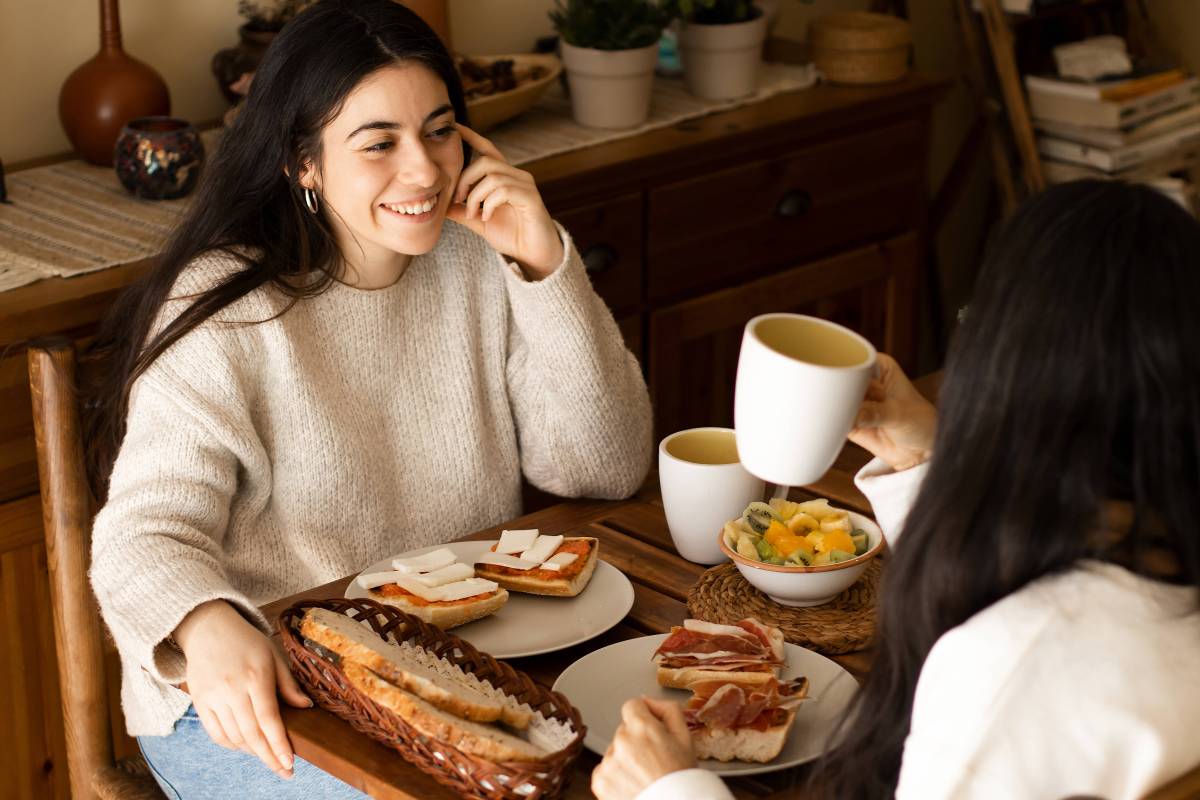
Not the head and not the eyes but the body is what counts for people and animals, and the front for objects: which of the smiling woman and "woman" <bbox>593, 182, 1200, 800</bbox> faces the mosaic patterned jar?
the woman

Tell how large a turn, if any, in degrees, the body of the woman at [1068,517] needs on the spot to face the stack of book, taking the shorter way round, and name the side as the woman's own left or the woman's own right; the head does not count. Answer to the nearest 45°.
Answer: approximately 45° to the woman's own right

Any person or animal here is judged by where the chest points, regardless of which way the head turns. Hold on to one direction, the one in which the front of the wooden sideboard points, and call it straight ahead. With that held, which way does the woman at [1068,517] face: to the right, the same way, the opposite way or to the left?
the opposite way

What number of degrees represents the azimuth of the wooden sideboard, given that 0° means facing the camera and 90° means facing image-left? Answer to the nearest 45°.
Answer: approximately 315°

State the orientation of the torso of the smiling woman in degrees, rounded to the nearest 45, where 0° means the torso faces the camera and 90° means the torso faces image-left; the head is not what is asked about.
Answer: approximately 315°

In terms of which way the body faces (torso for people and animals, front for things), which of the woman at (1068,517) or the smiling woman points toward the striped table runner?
the woman

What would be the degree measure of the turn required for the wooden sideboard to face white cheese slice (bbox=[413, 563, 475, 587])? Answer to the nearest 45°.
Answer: approximately 45° to its right

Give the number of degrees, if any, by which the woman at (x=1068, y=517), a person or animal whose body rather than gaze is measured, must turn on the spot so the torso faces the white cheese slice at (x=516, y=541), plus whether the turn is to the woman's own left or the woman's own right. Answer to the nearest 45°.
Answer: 0° — they already face it

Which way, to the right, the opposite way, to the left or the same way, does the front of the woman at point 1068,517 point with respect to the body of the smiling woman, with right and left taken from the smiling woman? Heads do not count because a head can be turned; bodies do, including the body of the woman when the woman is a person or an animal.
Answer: the opposite way

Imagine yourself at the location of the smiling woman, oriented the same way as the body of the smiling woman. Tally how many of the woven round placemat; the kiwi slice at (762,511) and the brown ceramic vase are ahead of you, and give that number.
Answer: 2
